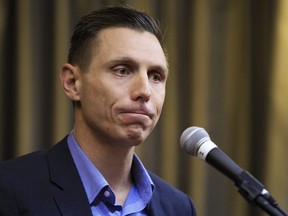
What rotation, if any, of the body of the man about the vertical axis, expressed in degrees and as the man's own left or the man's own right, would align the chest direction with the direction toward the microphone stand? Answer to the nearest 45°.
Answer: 0° — they already face it

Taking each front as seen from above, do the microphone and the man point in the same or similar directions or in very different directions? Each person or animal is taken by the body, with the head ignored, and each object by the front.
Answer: very different directions

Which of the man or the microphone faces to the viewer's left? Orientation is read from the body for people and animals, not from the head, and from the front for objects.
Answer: the microphone

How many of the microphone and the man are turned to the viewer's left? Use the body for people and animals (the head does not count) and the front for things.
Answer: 1

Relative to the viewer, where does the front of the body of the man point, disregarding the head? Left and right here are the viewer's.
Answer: facing the viewer and to the right of the viewer

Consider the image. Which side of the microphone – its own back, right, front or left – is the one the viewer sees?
left
